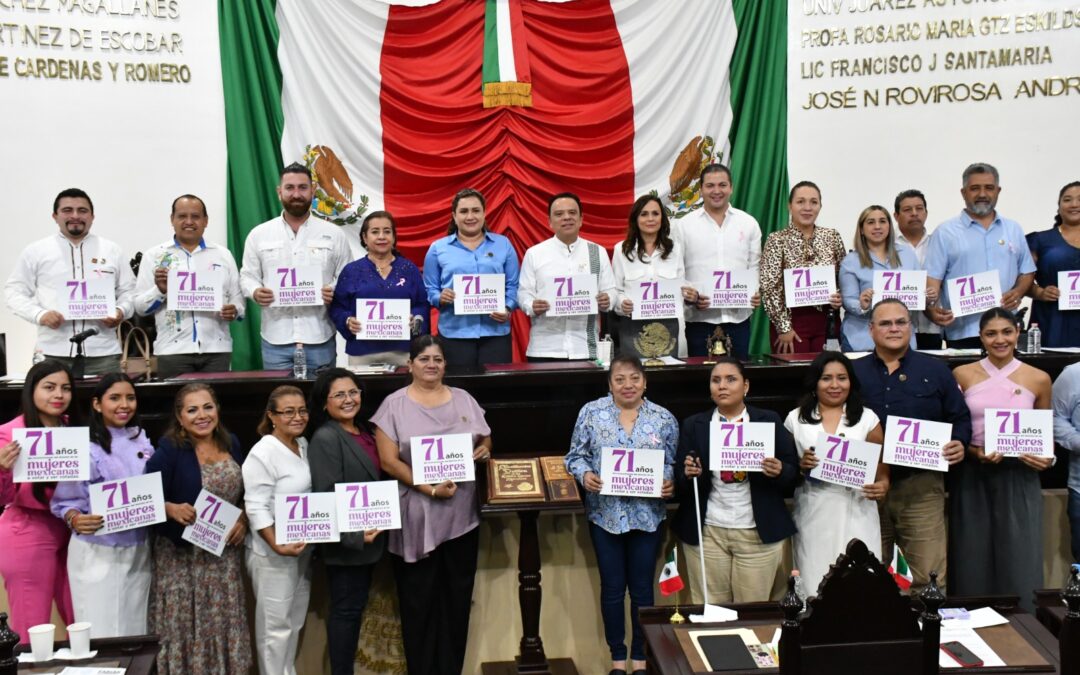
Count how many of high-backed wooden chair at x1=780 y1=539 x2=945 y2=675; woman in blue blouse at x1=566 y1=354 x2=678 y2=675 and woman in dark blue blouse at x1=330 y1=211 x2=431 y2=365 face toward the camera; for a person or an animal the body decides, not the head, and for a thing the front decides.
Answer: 2

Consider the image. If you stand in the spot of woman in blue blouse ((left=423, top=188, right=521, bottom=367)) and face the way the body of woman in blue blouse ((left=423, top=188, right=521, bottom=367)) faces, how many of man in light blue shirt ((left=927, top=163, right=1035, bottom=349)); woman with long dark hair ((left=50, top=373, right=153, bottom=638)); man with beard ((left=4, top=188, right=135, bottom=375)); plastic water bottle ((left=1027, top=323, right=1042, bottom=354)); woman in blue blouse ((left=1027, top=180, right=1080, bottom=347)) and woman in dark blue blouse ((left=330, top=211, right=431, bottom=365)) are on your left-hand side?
3

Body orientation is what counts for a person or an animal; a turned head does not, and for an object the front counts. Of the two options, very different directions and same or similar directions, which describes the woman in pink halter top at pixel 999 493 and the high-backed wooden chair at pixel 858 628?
very different directions

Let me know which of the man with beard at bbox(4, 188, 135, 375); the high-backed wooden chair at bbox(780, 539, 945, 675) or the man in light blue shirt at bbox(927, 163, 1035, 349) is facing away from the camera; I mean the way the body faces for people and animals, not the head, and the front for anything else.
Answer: the high-backed wooden chair

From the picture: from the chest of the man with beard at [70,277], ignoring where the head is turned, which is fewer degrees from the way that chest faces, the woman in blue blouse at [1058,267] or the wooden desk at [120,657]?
the wooden desk

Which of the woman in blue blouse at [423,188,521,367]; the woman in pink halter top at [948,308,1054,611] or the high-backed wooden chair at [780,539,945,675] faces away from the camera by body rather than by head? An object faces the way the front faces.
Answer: the high-backed wooden chair

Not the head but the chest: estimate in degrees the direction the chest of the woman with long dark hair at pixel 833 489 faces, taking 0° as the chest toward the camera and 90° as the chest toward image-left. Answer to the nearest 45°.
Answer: approximately 0°

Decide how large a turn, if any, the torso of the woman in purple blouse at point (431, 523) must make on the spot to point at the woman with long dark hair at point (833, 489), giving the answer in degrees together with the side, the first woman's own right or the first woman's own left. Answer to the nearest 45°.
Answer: approximately 90° to the first woman's own left
